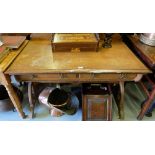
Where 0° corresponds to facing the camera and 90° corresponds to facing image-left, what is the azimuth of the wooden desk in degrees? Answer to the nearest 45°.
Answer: approximately 0°
